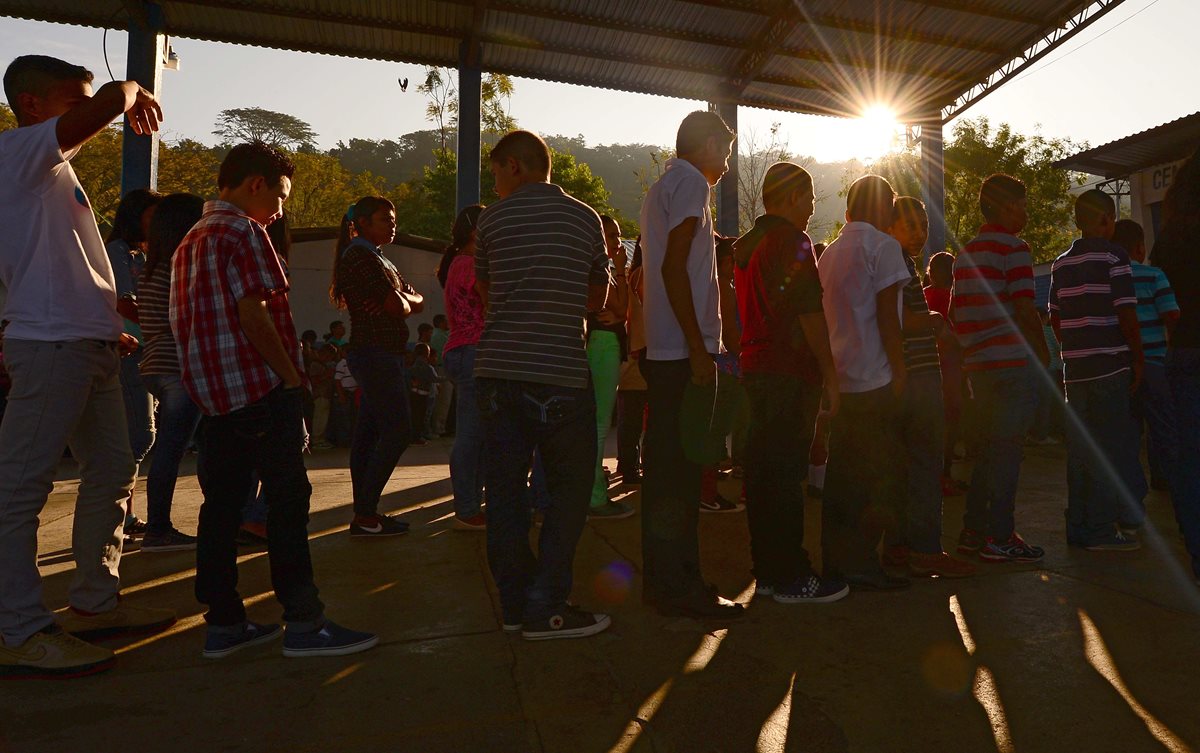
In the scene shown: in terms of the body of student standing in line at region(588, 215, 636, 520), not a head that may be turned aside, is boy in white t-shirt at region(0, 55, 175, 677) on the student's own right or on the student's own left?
on the student's own right

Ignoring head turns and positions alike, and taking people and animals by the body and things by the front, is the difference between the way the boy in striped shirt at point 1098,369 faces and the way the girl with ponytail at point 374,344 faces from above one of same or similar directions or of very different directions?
same or similar directions

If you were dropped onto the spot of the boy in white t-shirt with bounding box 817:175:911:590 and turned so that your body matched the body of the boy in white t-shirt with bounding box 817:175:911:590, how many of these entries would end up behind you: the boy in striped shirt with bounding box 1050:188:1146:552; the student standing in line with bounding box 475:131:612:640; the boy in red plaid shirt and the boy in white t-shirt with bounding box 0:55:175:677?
3

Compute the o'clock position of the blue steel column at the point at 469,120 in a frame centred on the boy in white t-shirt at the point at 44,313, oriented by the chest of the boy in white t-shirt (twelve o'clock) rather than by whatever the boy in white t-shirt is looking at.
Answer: The blue steel column is roughly at 10 o'clock from the boy in white t-shirt.

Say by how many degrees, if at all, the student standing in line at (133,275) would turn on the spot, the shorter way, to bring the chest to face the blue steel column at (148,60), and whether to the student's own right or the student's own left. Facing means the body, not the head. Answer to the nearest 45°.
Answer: approximately 90° to the student's own left

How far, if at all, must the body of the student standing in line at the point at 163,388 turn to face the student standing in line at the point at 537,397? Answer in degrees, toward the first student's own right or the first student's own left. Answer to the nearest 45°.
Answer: approximately 45° to the first student's own right

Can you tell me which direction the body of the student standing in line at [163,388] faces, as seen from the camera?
to the viewer's right

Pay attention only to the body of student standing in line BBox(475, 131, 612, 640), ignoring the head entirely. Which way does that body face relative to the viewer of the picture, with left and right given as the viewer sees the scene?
facing away from the viewer and to the right of the viewer

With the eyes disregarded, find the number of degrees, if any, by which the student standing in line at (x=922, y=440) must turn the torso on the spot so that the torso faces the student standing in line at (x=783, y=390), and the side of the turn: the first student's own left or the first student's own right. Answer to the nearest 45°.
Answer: approximately 135° to the first student's own right

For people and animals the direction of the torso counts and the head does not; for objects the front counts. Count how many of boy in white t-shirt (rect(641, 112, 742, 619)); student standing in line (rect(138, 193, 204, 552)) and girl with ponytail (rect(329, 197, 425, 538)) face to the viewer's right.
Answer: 3

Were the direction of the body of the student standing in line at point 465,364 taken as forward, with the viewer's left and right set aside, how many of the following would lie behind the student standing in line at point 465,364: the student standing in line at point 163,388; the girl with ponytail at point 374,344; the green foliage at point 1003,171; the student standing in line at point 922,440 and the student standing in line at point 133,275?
3

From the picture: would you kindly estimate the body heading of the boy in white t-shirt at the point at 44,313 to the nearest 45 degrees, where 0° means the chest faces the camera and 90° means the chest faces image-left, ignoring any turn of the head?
approximately 270°

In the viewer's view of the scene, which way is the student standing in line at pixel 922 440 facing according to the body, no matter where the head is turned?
to the viewer's right

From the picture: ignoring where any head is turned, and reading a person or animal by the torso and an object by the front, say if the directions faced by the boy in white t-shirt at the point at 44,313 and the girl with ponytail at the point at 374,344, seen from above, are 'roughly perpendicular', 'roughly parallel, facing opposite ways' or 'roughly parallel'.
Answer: roughly parallel

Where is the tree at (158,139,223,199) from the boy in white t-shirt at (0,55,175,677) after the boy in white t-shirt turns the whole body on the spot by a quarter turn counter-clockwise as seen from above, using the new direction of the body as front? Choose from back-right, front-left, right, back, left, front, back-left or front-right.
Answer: front

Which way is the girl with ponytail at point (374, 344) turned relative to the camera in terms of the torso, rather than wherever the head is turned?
to the viewer's right

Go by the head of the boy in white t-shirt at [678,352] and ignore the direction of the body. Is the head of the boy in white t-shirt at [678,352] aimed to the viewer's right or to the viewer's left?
to the viewer's right

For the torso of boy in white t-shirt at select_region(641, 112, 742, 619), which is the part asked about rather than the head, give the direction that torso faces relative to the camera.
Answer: to the viewer's right

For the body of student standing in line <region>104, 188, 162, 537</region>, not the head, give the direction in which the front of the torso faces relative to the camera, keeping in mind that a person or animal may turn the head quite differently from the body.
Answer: to the viewer's right

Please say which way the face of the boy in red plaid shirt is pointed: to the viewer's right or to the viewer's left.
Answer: to the viewer's right

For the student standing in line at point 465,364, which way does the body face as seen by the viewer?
to the viewer's right

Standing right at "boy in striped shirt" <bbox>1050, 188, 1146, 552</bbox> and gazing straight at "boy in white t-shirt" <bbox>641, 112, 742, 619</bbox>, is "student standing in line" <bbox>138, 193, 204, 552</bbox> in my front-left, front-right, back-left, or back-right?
front-right

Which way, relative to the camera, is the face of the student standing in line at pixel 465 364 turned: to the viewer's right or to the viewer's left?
to the viewer's right
